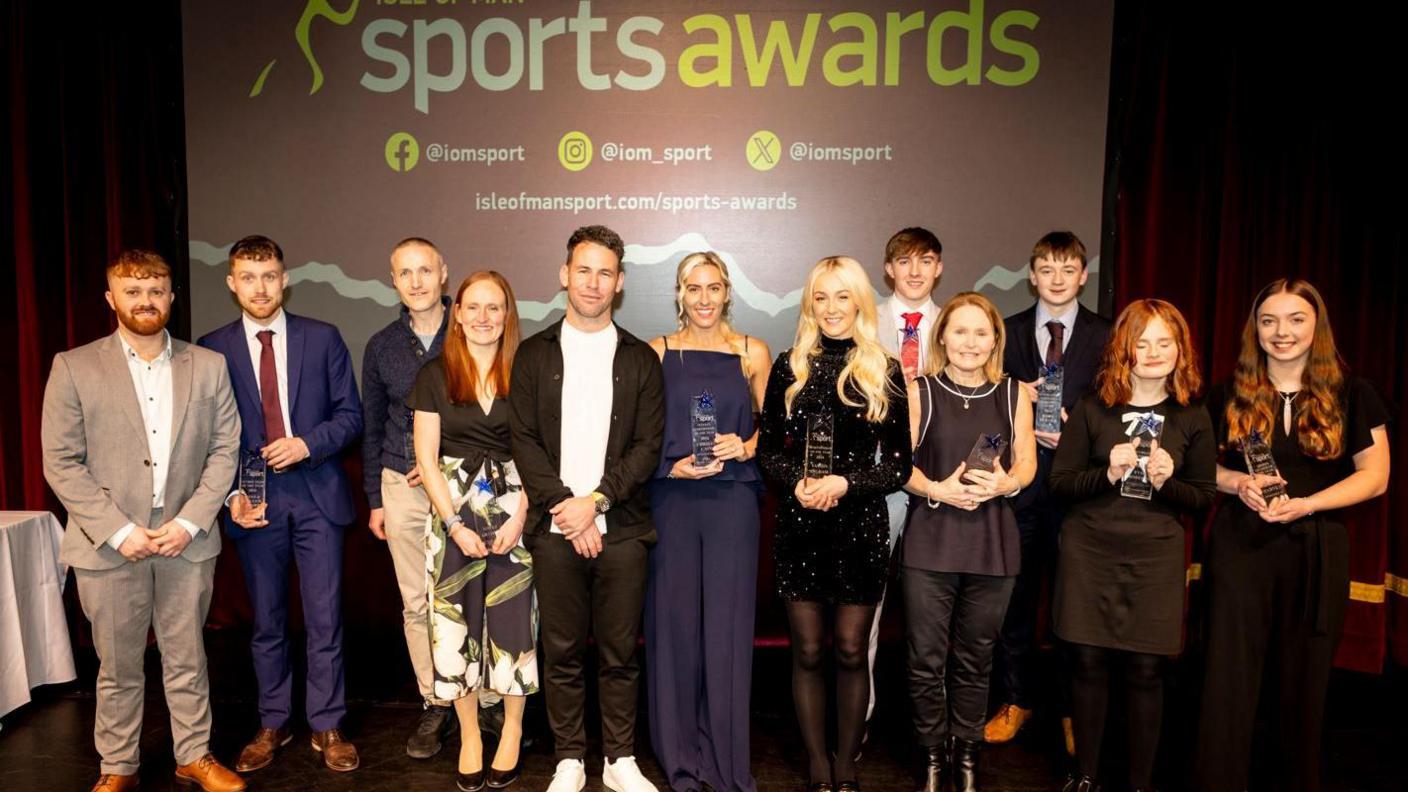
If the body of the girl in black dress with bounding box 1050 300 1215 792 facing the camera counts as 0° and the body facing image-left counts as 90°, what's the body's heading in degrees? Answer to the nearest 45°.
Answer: approximately 0°

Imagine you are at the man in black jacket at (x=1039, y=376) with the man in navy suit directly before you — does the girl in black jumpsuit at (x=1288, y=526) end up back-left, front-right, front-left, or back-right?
back-left

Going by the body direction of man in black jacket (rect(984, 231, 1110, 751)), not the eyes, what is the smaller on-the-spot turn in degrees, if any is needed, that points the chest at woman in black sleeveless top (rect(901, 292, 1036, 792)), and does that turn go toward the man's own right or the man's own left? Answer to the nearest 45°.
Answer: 0° — they already face them
